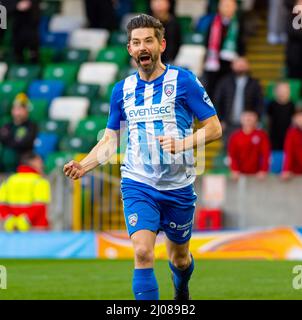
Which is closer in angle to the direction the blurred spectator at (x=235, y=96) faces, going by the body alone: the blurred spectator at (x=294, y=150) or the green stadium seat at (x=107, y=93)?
the blurred spectator

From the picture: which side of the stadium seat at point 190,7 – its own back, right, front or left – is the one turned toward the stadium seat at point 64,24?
right

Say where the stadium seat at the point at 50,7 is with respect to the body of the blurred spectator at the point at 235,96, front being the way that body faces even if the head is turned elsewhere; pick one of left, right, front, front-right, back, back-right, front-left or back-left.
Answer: back-right

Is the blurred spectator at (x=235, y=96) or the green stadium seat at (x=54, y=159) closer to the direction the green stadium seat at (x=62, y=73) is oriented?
the green stadium seat

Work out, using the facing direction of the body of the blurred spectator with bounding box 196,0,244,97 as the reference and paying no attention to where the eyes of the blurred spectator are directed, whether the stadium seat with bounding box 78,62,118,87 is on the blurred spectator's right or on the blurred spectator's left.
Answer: on the blurred spectator's right

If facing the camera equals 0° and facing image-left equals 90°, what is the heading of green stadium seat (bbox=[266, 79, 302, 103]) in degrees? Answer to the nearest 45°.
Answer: approximately 0°
